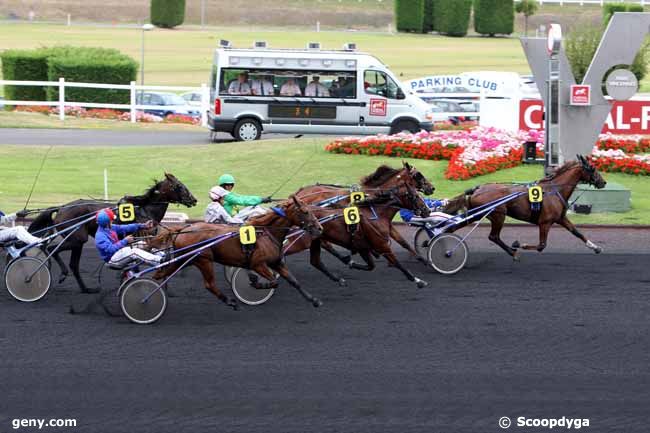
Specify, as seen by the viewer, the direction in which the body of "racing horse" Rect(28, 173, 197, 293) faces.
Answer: to the viewer's right

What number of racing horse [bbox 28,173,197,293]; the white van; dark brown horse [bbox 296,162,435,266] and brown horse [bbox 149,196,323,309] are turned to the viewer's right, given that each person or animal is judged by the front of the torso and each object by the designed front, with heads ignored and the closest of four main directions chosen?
4

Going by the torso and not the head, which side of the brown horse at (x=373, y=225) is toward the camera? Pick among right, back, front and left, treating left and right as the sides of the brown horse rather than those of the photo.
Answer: right

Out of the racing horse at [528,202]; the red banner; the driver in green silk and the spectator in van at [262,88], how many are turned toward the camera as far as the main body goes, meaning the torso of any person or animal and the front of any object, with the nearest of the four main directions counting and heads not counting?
2

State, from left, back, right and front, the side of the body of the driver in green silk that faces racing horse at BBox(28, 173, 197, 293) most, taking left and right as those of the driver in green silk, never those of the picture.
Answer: back

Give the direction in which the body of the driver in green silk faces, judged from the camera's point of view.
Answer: to the viewer's right

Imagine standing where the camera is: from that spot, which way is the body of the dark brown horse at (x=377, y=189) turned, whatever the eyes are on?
to the viewer's right

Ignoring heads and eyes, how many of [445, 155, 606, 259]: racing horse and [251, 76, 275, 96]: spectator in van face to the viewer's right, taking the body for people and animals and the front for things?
1

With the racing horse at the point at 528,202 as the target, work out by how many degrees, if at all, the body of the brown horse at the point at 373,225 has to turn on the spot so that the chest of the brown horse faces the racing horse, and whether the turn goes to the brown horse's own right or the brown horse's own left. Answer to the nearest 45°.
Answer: approximately 45° to the brown horse's own left

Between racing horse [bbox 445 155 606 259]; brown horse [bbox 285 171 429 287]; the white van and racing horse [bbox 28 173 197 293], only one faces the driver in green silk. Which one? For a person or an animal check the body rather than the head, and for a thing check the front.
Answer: racing horse [bbox 28 173 197 293]

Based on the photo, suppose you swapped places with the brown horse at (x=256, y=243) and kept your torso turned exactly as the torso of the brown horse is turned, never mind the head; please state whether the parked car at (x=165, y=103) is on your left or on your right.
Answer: on your left

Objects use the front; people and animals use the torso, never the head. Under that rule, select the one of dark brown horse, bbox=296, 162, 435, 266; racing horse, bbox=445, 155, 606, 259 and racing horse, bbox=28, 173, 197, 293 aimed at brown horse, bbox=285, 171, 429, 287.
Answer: racing horse, bbox=28, 173, 197, 293

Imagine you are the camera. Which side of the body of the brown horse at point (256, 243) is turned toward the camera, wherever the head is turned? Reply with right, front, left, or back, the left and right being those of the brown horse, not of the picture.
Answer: right

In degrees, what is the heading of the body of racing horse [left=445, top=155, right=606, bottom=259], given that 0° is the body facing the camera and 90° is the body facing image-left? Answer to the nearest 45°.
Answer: approximately 270°

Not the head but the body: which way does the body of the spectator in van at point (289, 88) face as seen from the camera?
toward the camera

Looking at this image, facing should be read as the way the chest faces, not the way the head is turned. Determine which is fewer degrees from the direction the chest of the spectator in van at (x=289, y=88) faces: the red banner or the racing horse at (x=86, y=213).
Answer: the racing horse
